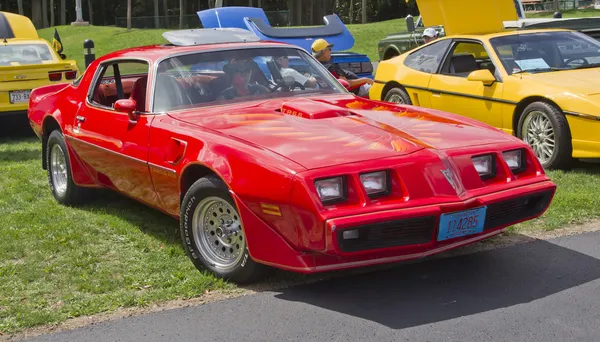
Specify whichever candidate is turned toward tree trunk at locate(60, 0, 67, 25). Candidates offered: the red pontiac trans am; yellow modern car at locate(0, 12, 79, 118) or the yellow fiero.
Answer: the yellow modern car

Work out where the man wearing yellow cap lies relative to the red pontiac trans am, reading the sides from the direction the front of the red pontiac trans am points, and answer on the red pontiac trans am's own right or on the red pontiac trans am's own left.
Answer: on the red pontiac trans am's own left

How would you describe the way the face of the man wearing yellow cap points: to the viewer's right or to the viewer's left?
to the viewer's right

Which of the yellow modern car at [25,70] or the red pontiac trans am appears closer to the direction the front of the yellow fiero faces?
the red pontiac trans am

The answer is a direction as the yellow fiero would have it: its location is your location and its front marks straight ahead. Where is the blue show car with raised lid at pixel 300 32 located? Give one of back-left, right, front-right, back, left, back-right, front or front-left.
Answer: back

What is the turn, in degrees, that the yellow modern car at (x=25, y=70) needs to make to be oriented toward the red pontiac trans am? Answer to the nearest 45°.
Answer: approximately 180°

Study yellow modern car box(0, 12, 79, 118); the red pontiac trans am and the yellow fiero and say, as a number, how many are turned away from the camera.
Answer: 1

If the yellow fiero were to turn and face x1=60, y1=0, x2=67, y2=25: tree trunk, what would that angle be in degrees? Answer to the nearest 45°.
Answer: approximately 180°

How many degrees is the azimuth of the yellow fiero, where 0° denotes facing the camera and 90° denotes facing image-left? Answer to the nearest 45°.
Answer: approximately 315°

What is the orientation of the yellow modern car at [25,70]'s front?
away from the camera

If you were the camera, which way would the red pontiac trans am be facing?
facing the viewer and to the right of the viewer
